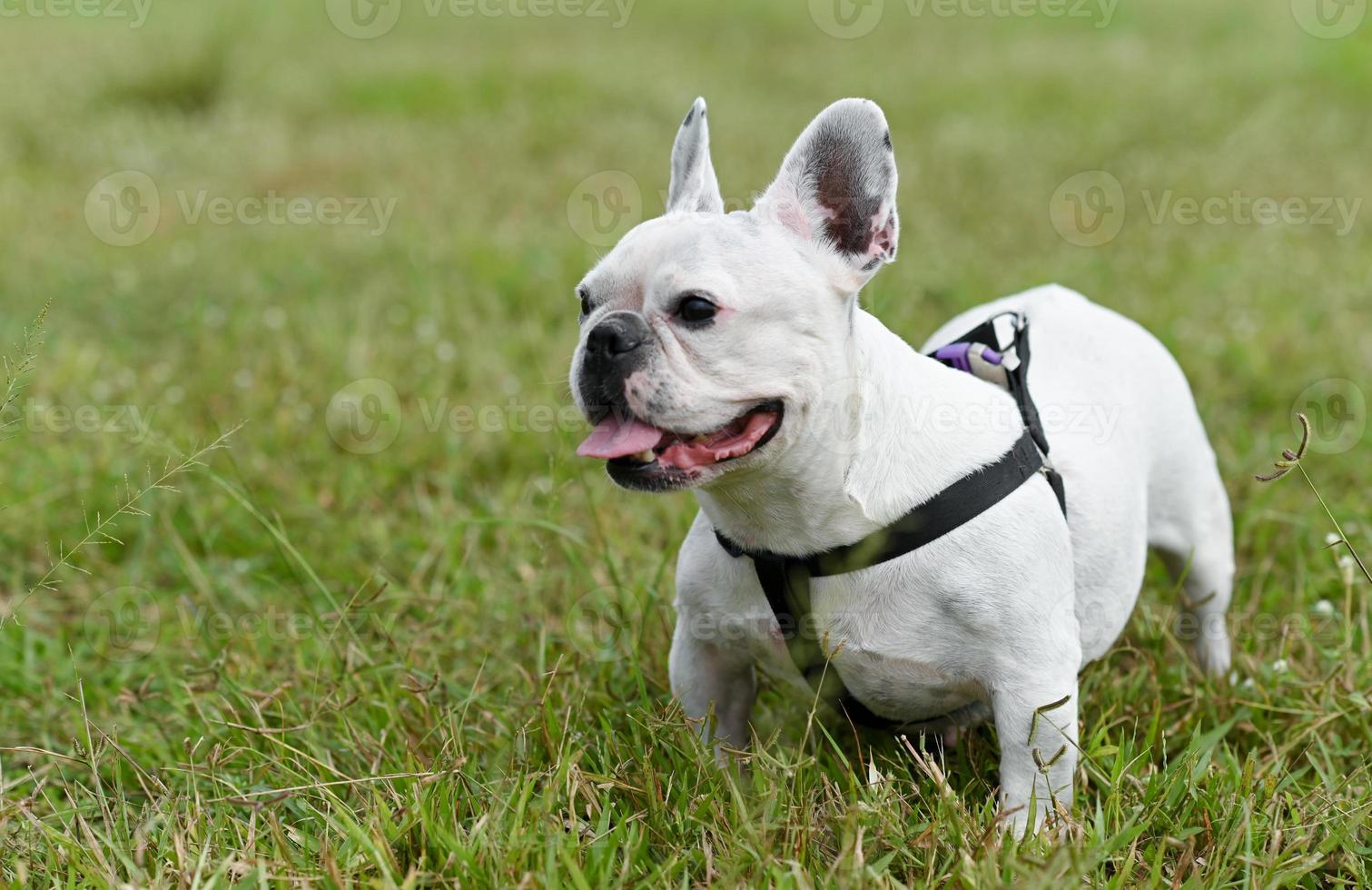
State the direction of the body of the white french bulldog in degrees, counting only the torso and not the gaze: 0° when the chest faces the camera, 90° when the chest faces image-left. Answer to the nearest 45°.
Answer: approximately 45°
